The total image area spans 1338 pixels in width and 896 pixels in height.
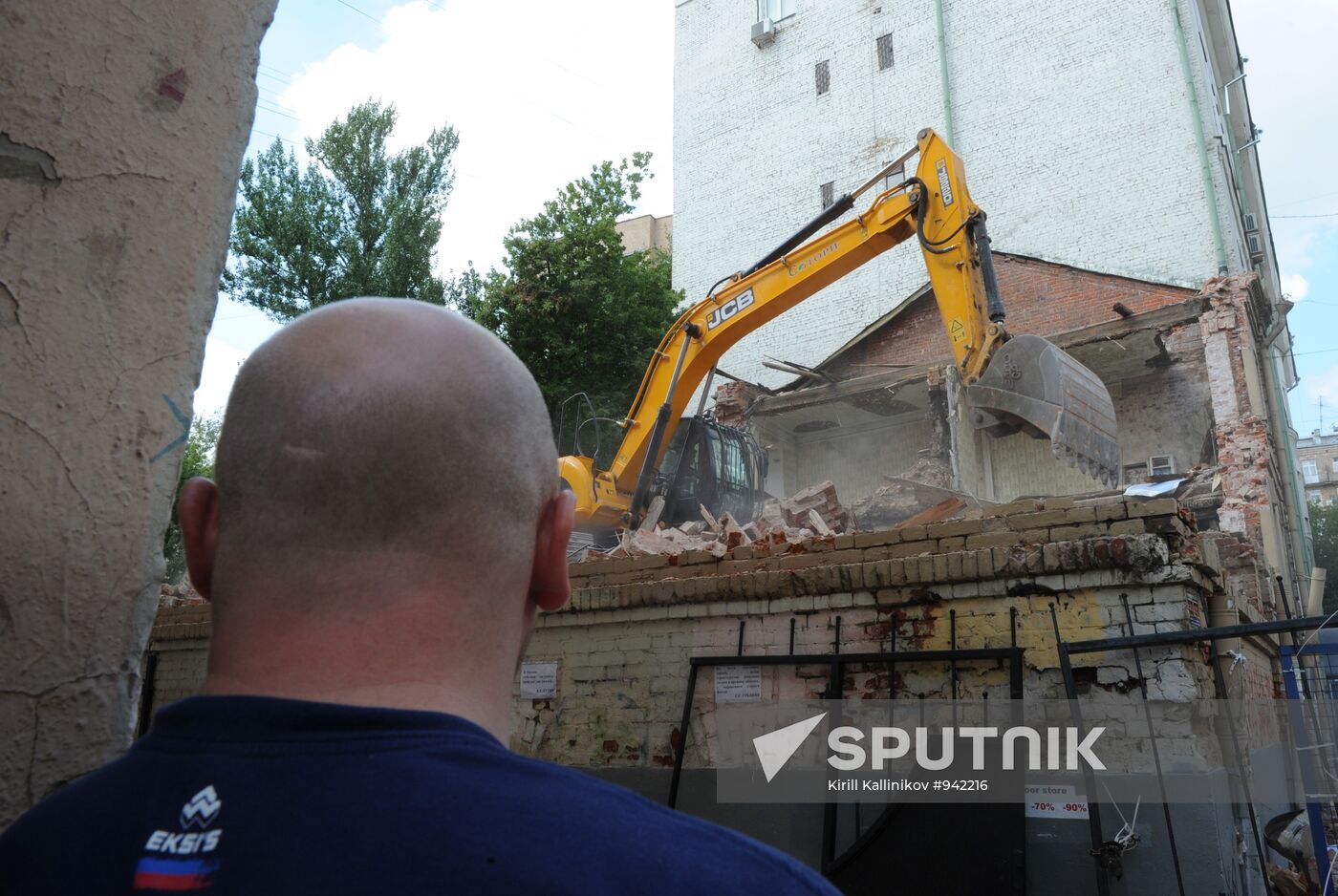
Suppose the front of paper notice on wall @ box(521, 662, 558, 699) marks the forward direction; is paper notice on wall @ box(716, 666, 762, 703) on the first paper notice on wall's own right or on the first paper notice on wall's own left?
on the first paper notice on wall's own left

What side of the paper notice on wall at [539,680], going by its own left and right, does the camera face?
front

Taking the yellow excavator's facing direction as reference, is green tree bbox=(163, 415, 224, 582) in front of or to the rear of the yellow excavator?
to the rear

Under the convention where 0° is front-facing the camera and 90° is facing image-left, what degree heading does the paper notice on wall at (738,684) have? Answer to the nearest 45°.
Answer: approximately 0°

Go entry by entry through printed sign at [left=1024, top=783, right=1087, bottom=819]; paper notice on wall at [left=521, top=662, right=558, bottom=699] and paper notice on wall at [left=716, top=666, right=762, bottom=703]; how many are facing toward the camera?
3

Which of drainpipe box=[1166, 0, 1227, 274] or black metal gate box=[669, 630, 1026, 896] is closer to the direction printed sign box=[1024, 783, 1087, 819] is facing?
the black metal gate

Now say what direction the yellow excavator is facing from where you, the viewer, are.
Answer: facing the viewer and to the right of the viewer

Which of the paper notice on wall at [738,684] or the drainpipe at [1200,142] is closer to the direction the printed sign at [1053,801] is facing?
the paper notice on wall

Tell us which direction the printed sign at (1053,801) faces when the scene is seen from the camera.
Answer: facing the viewer

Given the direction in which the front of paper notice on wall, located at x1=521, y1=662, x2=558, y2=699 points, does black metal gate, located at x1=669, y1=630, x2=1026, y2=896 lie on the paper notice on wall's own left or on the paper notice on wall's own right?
on the paper notice on wall's own left

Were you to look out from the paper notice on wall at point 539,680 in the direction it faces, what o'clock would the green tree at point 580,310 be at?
The green tree is roughly at 6 o'clock from the paper notice on wall.
